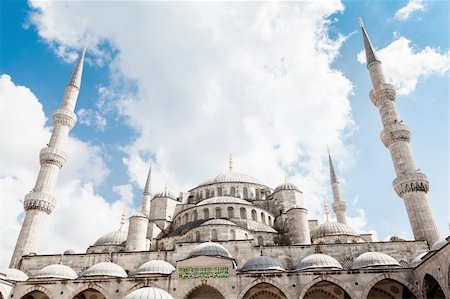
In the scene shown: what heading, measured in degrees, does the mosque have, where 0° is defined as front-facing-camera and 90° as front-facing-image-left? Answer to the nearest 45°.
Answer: approximately 0°

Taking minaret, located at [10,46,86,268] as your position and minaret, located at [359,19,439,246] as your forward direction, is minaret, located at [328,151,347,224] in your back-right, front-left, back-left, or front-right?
front-left
